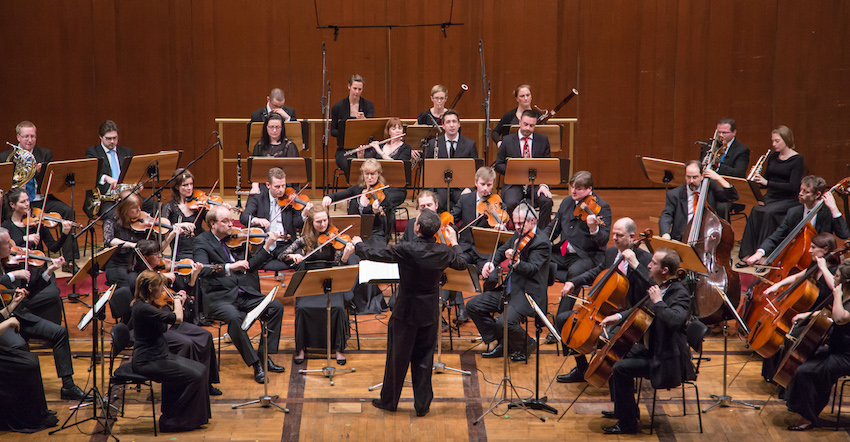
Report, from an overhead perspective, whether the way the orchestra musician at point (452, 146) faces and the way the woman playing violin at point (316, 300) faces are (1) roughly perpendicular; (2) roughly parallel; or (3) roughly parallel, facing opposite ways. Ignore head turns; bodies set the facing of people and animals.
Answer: roughly parallel

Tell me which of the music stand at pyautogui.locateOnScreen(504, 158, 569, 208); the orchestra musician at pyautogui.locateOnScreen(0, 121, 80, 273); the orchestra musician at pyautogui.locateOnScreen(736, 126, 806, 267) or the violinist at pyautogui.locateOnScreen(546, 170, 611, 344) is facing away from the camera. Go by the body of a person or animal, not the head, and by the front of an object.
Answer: the music stand

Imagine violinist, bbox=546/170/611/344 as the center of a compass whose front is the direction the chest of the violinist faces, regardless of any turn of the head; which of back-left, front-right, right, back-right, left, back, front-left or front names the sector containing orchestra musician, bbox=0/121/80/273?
front-right

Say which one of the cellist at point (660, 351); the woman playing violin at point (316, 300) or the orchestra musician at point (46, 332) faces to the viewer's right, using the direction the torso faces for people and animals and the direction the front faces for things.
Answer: the orchestra musician

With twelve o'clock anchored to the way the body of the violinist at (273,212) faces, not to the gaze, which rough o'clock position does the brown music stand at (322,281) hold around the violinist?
The brown music stand is roughly at 1 o'clock from the violinist.

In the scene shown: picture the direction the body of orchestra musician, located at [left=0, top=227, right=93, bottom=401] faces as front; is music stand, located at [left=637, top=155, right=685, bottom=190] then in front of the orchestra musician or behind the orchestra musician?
in front

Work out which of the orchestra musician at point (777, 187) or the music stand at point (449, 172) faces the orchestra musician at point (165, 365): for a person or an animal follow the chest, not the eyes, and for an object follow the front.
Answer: the orchestra musician at point (777, 187)

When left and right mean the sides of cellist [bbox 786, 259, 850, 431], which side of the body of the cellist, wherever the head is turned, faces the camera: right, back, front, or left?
left

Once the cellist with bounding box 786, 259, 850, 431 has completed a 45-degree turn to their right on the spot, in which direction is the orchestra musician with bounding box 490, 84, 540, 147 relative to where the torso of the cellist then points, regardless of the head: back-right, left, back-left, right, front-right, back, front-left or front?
front

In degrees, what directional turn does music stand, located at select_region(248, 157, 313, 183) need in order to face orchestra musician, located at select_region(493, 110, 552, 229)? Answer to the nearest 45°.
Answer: approximately 90° to its right

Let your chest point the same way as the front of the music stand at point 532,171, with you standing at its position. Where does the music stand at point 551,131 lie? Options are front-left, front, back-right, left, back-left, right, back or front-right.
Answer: front

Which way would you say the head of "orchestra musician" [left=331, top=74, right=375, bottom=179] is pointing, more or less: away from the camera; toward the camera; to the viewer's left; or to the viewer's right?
toward the camera

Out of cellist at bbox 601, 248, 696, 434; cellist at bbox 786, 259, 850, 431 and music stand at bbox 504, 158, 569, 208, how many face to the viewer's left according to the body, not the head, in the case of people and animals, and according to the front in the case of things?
2

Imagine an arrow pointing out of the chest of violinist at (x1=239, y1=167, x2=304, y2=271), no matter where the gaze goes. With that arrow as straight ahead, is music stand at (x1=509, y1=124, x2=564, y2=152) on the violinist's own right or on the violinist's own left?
on the violinist's own left

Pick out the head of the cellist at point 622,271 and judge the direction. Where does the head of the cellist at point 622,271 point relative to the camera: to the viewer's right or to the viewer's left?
to the viewer's left

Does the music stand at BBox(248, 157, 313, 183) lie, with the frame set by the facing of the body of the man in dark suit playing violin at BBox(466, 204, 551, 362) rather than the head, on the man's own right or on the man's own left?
on the man's own right

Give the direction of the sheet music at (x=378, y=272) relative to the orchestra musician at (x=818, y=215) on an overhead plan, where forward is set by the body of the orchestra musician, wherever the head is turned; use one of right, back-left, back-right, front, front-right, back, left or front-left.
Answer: front

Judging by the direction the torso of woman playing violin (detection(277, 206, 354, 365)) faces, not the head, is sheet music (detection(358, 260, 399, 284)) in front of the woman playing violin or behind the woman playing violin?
in front

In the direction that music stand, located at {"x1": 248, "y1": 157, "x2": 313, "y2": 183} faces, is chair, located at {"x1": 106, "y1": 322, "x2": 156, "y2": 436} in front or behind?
behind

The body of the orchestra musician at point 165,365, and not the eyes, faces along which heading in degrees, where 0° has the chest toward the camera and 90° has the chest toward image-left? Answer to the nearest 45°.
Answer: approximately 270°

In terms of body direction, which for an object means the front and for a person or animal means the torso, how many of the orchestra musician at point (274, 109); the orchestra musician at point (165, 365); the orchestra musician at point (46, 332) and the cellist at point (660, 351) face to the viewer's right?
2

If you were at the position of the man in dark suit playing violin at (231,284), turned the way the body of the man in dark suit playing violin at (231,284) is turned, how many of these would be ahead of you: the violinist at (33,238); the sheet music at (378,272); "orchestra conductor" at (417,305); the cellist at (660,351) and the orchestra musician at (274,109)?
3
